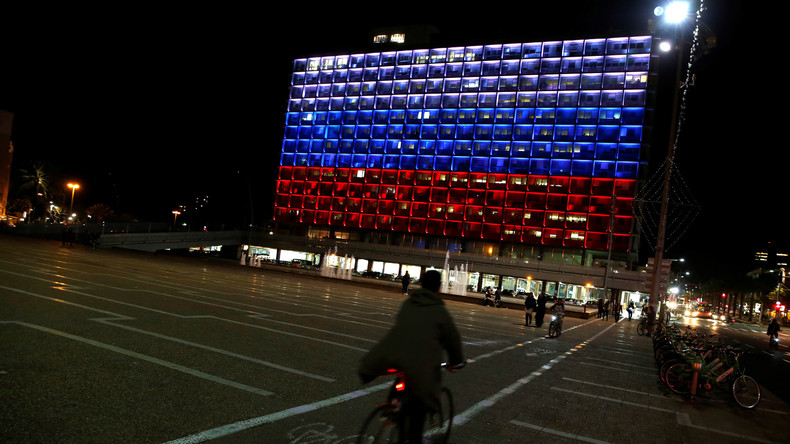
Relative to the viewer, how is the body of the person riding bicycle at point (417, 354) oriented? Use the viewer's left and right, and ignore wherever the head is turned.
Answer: facing away from the viewer and to the right of the viewer

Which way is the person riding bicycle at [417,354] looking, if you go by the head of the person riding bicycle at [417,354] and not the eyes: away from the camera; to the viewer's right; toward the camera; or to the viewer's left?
away from the camera

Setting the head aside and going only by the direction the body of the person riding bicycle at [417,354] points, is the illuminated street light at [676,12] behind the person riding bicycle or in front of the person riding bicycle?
in front

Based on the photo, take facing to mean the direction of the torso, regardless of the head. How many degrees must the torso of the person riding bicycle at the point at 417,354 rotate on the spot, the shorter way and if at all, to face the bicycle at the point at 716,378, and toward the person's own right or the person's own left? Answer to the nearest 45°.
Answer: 0° — they already face it

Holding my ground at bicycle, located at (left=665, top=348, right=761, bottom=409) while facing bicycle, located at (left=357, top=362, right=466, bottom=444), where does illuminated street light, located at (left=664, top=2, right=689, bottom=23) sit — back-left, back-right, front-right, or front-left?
back-right
